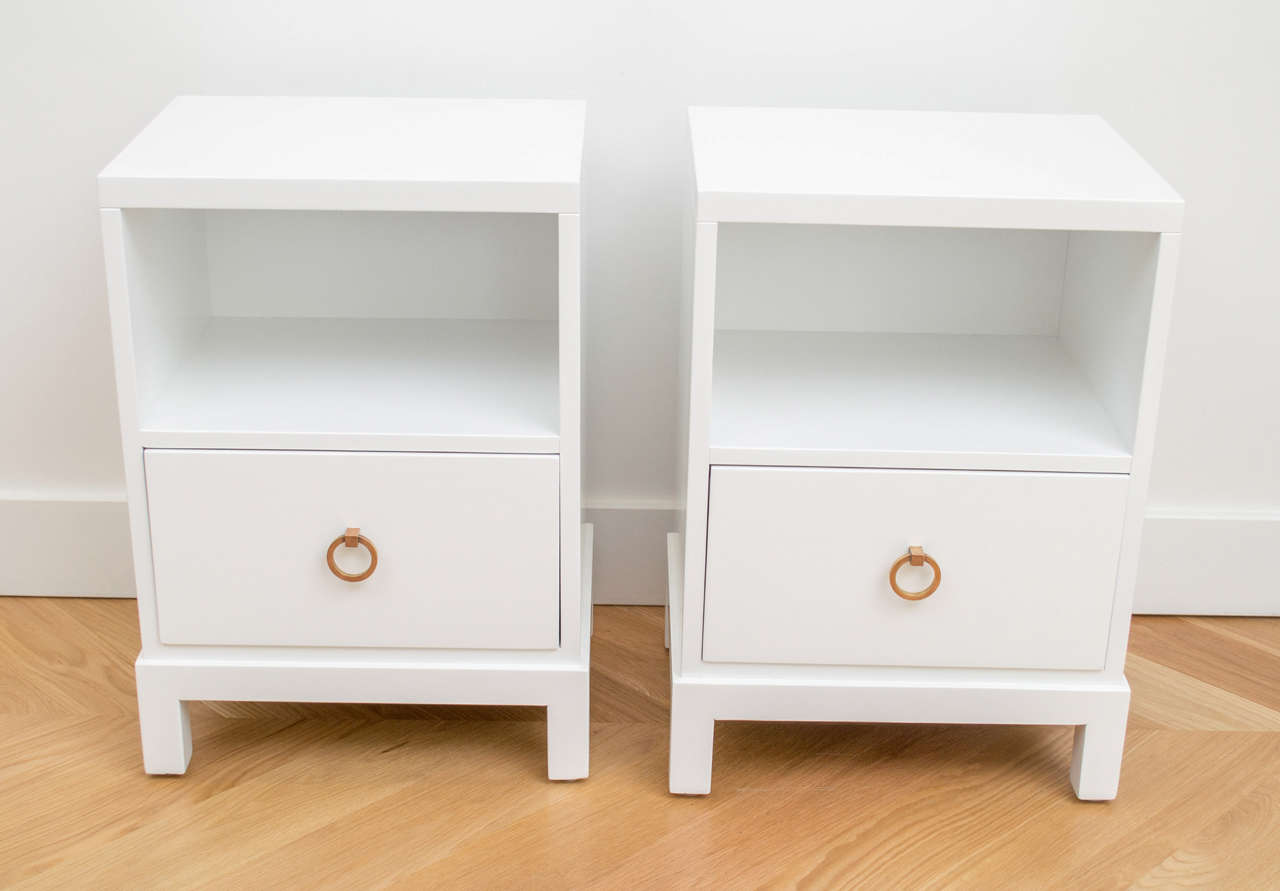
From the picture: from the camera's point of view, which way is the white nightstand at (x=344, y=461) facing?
toward the camera

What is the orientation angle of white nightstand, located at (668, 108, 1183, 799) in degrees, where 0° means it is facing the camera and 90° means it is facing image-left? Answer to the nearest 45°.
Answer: approximately 0°

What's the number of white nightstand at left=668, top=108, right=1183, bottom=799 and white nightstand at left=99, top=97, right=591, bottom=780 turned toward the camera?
2
